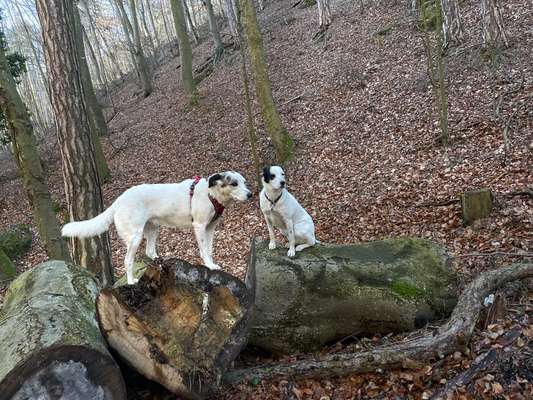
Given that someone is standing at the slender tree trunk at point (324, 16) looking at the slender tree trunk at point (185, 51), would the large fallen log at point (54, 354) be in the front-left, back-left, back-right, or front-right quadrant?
front-left

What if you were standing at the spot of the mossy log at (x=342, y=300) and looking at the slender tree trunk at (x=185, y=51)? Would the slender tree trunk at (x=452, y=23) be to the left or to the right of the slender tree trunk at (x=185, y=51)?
right

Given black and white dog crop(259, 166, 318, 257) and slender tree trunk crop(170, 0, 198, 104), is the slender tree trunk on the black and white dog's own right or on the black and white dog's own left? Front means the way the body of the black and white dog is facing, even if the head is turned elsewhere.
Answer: on the black and white dog's own right

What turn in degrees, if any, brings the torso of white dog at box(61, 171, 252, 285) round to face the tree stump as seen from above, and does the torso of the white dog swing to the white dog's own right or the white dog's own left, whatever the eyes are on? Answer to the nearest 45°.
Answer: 0° — it already faces it

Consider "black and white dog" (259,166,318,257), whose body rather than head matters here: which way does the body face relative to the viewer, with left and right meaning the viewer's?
facing the viewer and to the left of the viewer

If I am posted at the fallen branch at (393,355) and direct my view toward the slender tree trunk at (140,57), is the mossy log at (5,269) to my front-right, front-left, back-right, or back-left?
front-left

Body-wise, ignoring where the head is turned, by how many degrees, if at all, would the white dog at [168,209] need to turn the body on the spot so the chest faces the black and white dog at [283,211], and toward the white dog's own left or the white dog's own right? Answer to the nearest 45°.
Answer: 0° — it already faces it

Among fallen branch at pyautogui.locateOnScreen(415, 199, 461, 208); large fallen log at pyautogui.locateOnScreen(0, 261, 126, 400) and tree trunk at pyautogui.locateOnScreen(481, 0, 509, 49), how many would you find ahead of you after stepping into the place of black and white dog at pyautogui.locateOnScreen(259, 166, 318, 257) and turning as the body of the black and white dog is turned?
1

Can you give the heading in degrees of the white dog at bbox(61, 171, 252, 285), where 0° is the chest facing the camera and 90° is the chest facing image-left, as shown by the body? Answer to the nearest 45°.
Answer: approximately 270°

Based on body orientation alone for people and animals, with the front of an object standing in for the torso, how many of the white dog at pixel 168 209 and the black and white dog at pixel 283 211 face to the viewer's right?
1

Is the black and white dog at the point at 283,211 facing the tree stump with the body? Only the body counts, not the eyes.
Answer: no

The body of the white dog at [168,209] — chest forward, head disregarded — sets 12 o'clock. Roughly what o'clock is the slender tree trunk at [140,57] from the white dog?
The slender tree trunk is roughly at 9 o'clock from the white dog.

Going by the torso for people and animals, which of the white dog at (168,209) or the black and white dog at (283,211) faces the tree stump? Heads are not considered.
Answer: the white dog

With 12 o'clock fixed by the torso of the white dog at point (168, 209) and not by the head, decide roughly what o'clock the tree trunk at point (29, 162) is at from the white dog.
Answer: The tree trunk is roughly at 8 o'clock from the white dog.

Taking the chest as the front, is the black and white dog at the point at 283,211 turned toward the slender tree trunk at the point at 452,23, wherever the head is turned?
no

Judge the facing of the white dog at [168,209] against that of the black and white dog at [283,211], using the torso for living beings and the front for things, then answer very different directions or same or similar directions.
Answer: very different directions

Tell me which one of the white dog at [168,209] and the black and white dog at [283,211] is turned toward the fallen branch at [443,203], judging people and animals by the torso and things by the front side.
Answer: the white dog

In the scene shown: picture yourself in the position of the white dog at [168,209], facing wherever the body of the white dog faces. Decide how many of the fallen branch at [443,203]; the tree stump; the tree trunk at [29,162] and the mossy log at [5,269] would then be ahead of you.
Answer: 2
